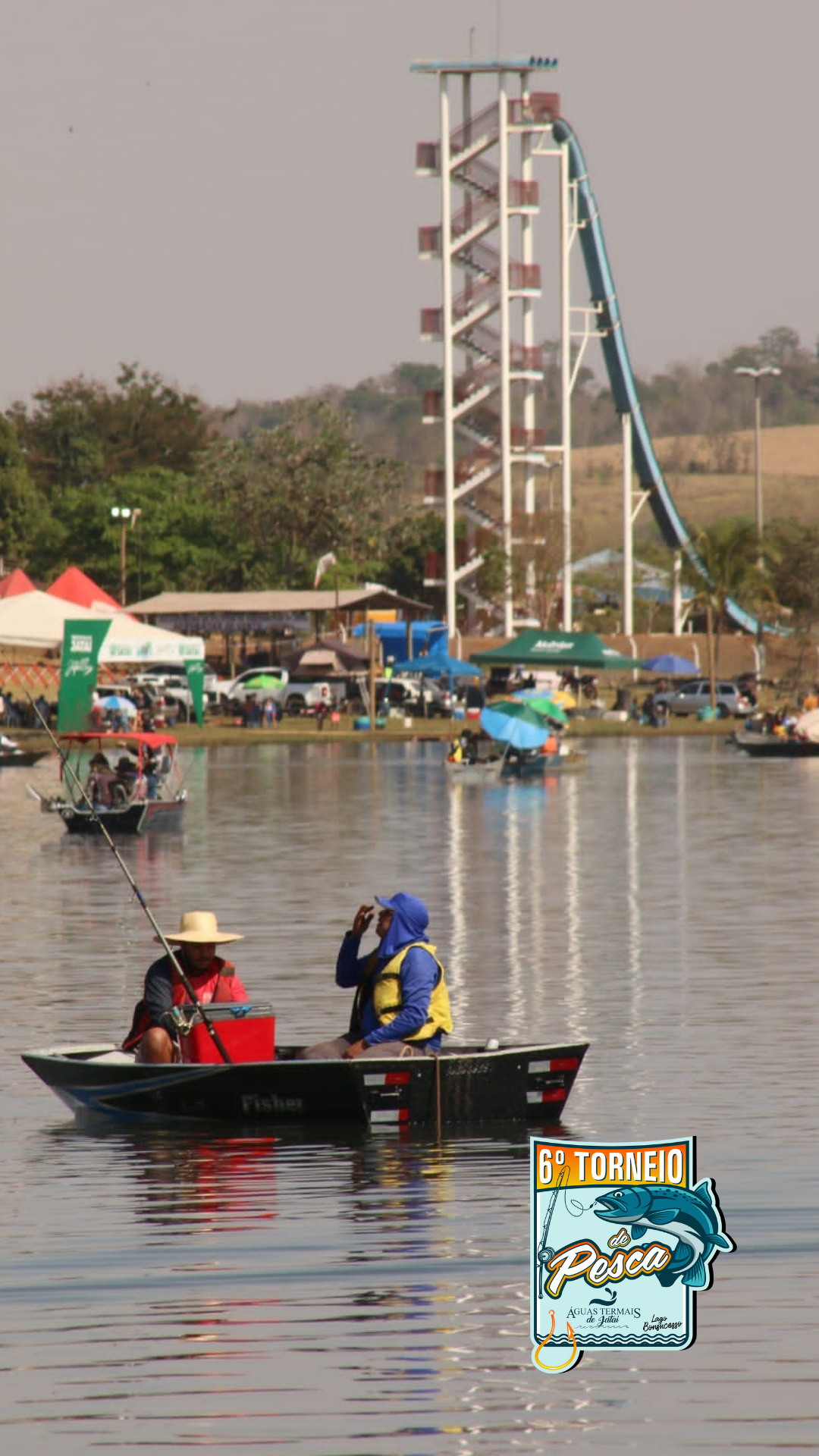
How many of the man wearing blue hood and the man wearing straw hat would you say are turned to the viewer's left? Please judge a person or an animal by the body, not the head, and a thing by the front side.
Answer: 1

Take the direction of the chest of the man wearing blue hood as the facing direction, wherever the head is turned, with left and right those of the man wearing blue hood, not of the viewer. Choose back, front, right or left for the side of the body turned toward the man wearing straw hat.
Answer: front

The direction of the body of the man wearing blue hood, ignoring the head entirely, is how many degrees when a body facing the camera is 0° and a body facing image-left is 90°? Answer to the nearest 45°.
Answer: approximately 90°

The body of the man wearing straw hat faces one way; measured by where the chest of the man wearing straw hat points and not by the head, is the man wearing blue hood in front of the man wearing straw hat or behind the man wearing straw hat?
in front

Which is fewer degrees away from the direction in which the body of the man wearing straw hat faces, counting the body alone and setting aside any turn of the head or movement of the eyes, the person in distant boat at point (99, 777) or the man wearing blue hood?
the man wearing blue hood

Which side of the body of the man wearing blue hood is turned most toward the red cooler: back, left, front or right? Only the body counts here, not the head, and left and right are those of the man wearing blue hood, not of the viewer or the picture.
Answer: front

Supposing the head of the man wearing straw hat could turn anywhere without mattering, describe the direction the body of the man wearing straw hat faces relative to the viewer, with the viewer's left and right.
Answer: facing the viewer and to the right of the viewer

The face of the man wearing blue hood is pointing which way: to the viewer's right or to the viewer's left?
to the viewer's left

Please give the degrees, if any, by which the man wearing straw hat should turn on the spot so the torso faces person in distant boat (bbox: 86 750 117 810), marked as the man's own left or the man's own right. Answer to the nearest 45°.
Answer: approximately 135° to the man's own left

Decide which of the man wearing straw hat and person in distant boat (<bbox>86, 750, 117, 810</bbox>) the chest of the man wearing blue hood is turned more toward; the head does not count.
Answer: the man wearing straw hat
